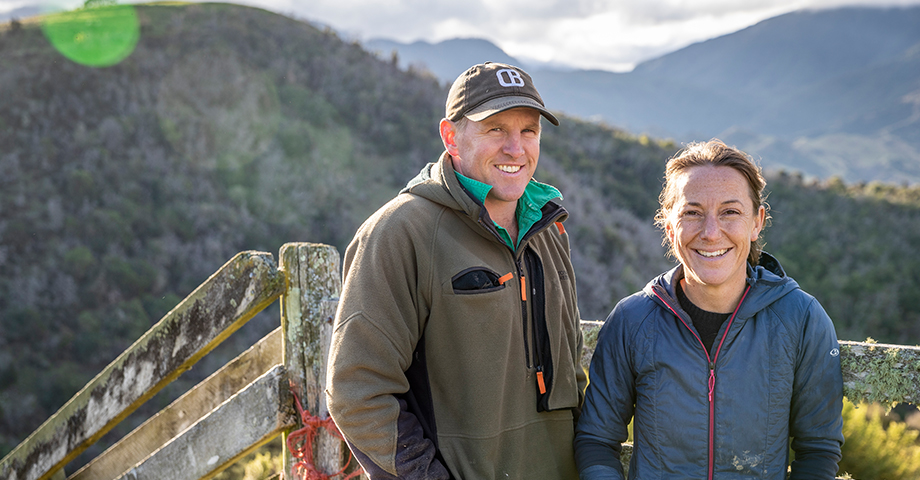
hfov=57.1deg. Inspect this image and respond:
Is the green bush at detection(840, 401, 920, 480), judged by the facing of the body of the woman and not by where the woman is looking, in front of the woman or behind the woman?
behind

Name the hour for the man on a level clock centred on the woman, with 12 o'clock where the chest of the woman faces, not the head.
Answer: The man is roughly at 2 o'clock from the woman.

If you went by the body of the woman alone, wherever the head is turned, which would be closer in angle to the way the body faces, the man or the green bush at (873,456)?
the man

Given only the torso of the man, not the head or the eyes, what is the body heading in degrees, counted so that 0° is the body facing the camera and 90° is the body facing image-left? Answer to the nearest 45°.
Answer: approximately 315°

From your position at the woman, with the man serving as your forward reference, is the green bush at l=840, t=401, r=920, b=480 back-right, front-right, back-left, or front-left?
back-right

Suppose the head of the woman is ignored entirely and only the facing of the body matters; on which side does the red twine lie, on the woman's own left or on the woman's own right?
on the woman's own right

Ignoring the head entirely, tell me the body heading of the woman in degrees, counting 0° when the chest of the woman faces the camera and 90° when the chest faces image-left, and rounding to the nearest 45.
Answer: approximately 0°

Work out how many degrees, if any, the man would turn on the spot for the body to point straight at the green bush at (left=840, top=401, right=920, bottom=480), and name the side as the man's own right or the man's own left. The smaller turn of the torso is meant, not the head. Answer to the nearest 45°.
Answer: approximately 90° to the man's own left

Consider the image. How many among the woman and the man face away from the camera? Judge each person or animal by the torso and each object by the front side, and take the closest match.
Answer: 0

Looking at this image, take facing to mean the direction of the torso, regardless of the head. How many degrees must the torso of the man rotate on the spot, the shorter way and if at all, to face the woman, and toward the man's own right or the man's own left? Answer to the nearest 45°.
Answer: approximately 45° to the man's own left
